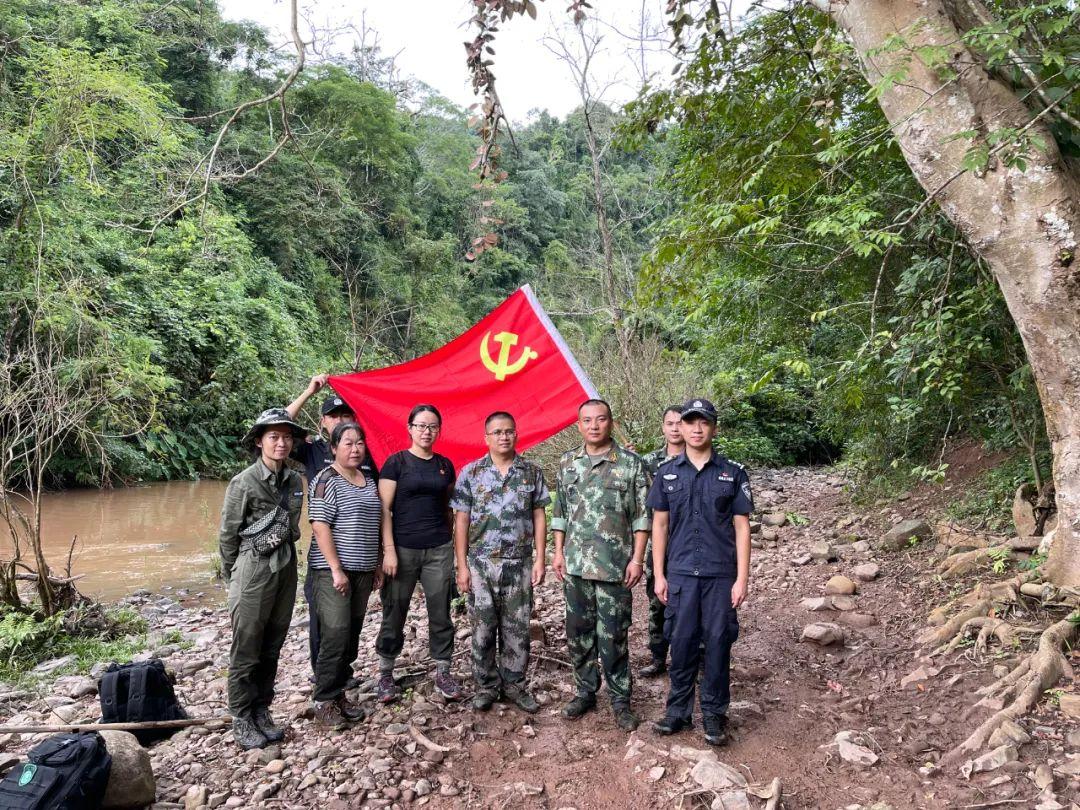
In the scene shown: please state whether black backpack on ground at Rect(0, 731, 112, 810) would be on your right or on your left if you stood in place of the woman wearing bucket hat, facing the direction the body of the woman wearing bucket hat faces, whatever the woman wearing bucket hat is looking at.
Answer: on your right

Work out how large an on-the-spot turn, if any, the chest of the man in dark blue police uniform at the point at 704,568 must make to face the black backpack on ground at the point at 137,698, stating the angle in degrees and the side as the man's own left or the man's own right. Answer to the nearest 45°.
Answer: approximately 90° to the man's own right

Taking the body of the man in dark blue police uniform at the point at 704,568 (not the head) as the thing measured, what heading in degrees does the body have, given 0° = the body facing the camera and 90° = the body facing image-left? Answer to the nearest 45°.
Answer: approximately 0°

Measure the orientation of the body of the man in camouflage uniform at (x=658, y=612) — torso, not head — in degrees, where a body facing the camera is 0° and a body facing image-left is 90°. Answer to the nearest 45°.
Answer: approximately 0°

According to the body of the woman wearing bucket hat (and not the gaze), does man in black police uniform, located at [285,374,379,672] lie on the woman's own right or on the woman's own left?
on the woman's own left

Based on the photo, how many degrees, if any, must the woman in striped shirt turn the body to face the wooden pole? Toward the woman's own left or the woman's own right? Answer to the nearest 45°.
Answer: approximately 135° to the woman's own right

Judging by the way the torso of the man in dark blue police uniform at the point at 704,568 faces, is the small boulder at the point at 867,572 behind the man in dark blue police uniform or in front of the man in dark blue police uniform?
behind

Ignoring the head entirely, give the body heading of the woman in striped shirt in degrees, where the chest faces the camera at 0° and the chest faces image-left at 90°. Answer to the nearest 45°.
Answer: approximately 315°
